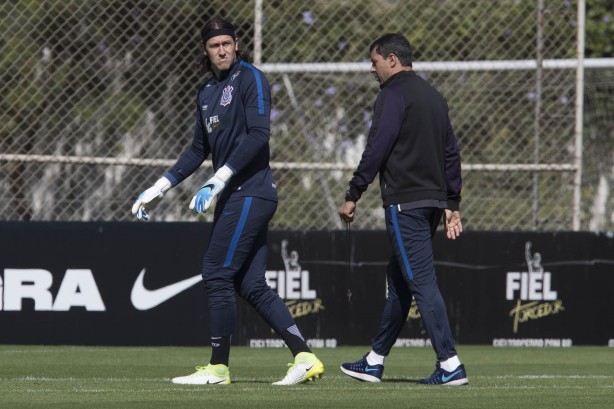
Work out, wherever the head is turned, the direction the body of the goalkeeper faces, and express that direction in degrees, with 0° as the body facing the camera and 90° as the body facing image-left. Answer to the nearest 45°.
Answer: approximately 45°

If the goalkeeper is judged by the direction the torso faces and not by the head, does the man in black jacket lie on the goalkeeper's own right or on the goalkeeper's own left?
on the goalkeeper's own left

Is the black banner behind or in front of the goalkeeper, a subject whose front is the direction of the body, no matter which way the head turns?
behind

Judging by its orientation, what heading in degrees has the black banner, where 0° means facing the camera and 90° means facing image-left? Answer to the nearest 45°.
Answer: approximately 0°

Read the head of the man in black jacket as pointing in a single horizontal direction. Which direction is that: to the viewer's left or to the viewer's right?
to the viewer's left

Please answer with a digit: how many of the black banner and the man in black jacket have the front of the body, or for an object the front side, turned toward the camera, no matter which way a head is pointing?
1

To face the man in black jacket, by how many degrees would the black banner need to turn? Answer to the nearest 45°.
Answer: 0° — it already faces them

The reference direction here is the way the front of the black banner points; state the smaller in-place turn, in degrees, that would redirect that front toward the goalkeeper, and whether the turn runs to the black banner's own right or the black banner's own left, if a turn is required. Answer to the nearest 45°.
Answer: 0° — it already faces them
